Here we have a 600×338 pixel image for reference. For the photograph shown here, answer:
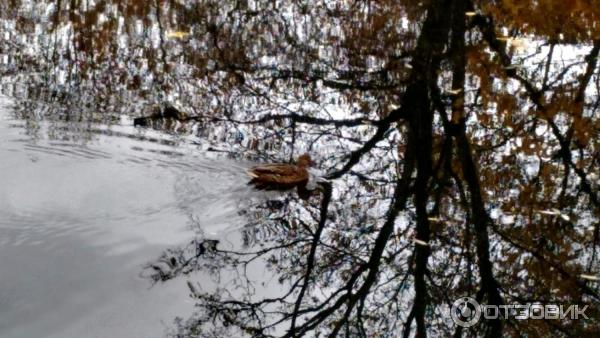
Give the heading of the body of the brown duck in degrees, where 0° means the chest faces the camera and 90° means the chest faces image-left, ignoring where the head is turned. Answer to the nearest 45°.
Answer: approximately 270°
